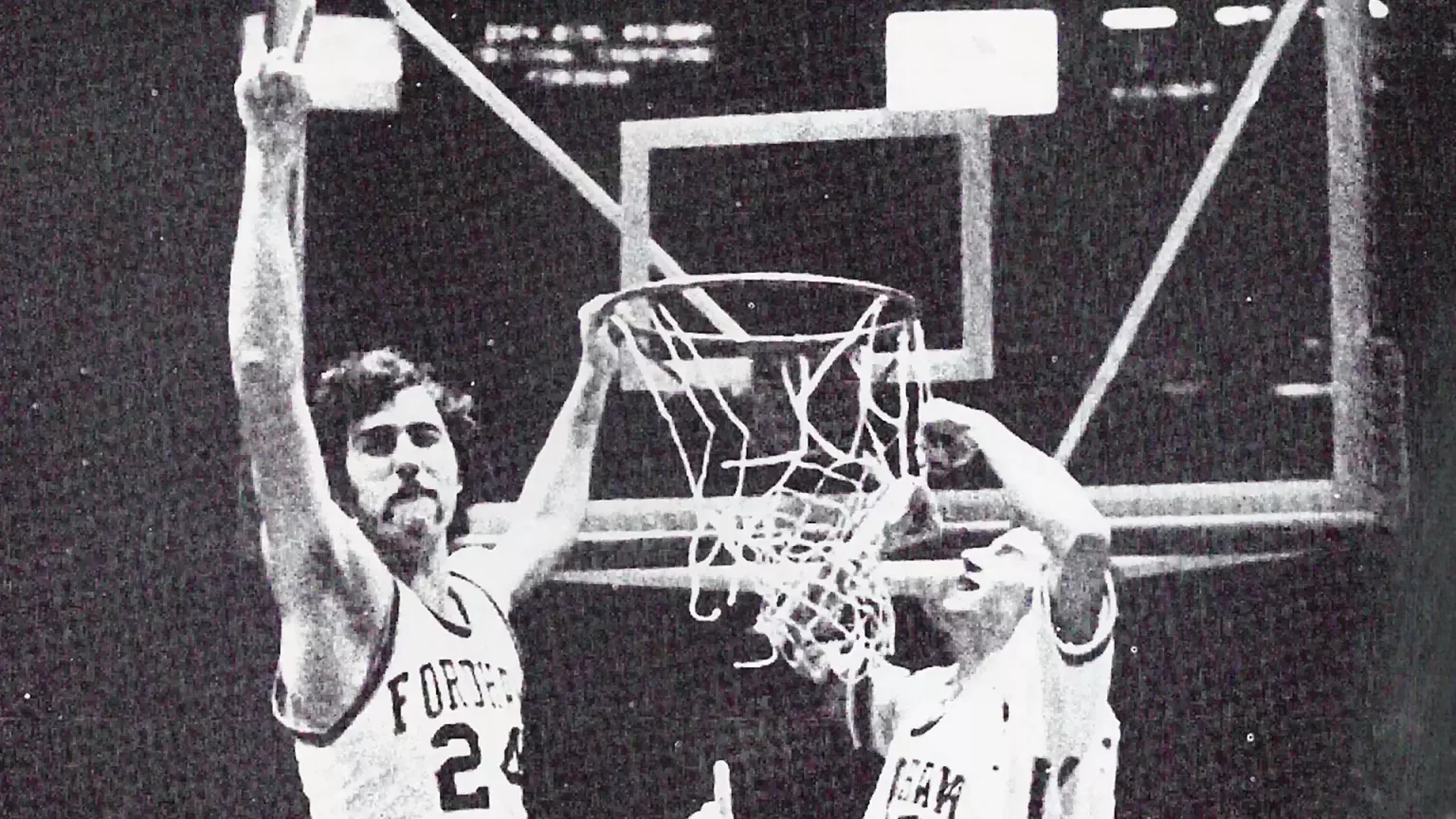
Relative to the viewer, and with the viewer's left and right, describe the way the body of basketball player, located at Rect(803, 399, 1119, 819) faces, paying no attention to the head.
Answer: facing the viewer and to the left of the viewer

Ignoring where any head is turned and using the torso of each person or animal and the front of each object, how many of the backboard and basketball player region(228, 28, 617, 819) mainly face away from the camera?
0

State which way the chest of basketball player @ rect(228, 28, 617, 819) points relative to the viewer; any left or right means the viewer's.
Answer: facing the viewer and to the right of the viewer

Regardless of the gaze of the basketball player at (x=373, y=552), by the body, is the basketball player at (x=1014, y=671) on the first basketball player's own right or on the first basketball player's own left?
on the first basketball player's own left

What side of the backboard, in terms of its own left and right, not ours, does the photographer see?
front

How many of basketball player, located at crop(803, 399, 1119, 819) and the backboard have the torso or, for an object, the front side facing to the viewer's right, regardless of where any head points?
0

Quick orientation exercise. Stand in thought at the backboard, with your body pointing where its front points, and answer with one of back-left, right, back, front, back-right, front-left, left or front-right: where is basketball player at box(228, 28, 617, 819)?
front-right

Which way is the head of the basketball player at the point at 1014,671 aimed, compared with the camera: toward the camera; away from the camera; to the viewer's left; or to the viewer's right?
to the viewer's left
